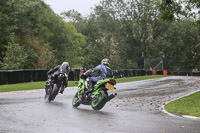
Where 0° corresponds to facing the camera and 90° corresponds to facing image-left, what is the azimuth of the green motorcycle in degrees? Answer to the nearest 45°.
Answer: approximately 135°
